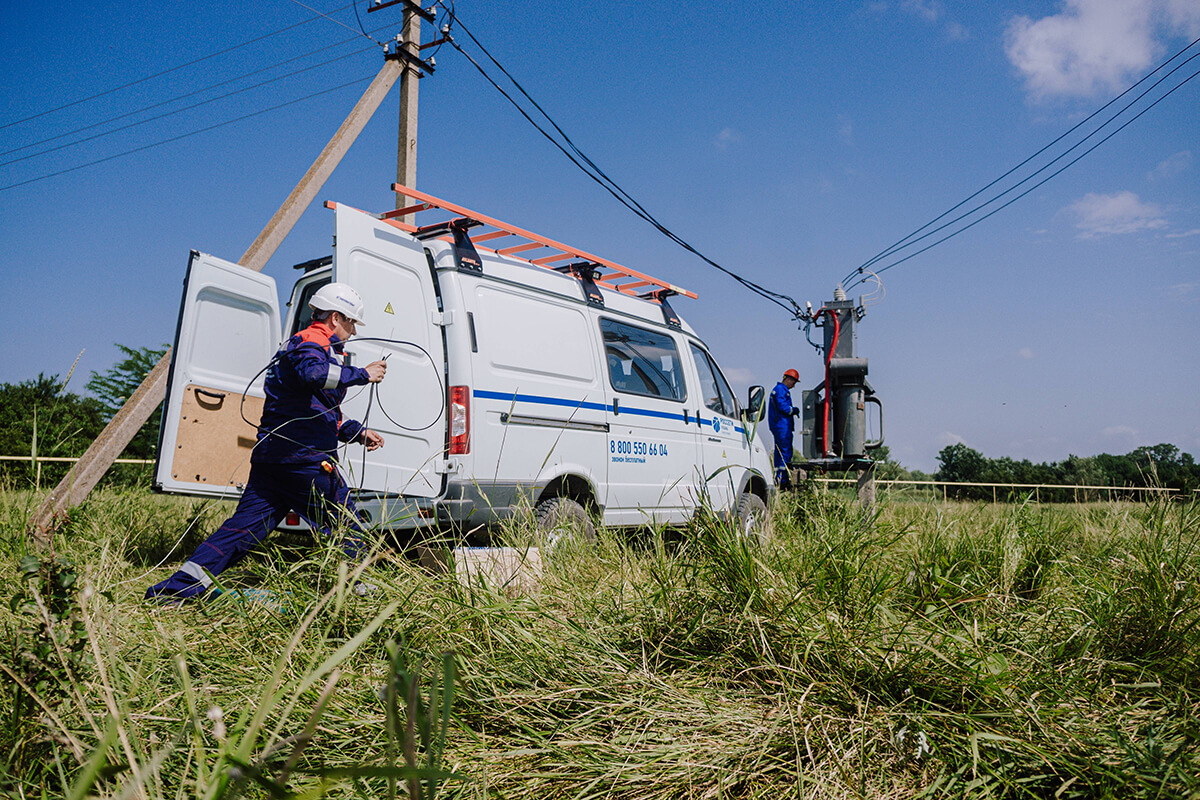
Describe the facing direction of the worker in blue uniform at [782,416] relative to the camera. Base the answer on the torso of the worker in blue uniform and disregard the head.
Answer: to the viewer's right

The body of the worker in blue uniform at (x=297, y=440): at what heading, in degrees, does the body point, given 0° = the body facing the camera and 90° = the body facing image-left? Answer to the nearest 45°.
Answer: approximately 270°

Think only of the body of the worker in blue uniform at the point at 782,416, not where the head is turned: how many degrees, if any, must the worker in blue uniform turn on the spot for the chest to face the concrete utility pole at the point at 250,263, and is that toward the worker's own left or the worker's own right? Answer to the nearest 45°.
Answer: approximately 135° to the worker's own right

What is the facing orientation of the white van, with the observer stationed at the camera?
facing away from the viewer and to the right of the viewer

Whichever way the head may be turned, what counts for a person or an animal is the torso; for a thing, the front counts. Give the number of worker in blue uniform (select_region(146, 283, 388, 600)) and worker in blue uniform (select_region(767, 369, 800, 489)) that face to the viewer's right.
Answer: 2

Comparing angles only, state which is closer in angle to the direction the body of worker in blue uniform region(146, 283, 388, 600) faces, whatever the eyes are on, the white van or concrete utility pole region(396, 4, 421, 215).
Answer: the white van

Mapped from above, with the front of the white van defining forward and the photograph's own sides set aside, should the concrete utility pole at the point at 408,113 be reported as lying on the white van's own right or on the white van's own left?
on the white van's own left

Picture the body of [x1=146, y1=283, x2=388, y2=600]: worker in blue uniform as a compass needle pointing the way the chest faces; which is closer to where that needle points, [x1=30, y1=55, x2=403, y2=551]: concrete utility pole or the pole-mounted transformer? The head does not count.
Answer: the pole-mounted transformer

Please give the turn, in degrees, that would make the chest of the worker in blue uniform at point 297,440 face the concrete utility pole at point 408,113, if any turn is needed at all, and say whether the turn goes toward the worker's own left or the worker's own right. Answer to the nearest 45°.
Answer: approximately 90° to the worker's own left

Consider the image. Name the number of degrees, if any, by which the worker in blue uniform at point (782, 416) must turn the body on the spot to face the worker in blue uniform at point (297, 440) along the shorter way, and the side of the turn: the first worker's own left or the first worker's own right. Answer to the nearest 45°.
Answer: approximately 90° to the first worker's own right

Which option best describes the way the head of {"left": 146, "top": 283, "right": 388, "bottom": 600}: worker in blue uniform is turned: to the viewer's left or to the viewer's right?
to the viewer's right

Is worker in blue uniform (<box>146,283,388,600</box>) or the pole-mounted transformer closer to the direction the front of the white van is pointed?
the pole-mounted transformer
